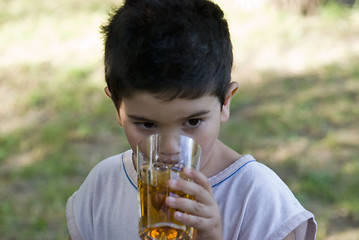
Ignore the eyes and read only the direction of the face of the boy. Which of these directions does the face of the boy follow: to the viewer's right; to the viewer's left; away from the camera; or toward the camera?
toward the camera

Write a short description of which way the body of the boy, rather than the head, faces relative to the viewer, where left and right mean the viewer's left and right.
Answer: facing the viewer
